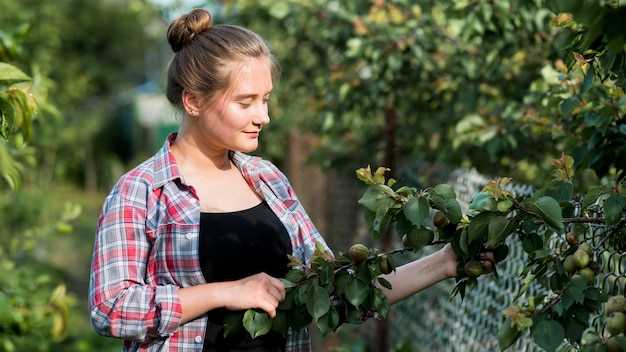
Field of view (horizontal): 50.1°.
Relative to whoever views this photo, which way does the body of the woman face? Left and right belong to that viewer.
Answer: facing the viewer and to the right of the viewer

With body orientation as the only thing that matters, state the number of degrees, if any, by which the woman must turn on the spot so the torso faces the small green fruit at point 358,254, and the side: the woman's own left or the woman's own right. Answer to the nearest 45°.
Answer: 0° — they already face it

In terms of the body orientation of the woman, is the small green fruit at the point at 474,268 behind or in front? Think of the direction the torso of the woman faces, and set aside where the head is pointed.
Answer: in front

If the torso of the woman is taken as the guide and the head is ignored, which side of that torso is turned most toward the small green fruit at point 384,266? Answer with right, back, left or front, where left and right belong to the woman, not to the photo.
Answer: front

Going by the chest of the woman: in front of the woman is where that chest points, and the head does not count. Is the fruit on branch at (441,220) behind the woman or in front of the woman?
in front
